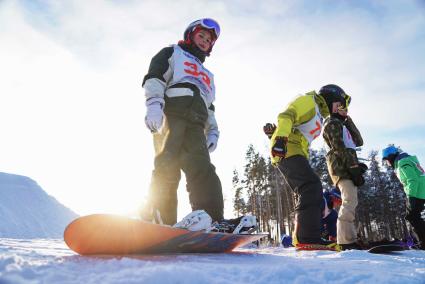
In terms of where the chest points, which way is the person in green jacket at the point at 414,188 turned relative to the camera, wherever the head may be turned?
to the viewer's left

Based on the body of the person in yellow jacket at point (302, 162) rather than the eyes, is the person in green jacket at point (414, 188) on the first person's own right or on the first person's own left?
on the first person's own left

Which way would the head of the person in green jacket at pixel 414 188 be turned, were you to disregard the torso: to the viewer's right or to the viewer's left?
to the viewer's left

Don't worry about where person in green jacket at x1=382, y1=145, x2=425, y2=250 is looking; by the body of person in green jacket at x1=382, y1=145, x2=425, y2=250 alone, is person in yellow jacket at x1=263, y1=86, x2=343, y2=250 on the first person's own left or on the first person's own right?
on the first person's own left

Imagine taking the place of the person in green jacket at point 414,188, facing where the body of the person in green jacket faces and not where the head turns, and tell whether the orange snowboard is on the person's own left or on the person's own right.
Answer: on the person's own left
